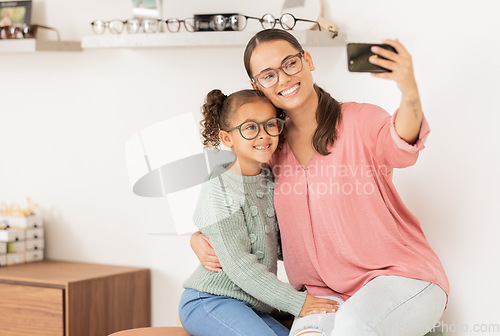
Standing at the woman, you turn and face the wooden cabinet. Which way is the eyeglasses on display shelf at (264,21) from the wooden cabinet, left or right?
right

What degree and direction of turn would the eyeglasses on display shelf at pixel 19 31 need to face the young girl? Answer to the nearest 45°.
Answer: approximately 90° to its left

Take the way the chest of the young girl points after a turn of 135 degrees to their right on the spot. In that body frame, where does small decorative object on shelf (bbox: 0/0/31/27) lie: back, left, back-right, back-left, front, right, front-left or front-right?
front-right

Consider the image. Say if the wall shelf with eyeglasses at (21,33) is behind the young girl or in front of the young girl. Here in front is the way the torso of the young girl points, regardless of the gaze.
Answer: behind

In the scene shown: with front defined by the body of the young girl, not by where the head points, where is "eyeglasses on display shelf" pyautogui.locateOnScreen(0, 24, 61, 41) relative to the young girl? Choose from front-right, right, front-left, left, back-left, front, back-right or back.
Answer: back

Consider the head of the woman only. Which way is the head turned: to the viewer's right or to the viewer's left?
to the viewer's right
